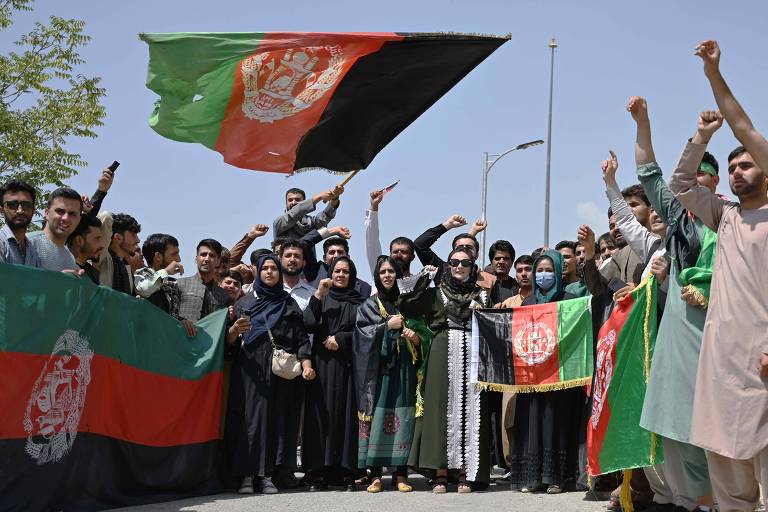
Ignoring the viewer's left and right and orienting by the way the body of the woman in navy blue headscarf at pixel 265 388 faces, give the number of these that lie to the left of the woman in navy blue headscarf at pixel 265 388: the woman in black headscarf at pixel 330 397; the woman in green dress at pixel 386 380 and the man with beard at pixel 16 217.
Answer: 2

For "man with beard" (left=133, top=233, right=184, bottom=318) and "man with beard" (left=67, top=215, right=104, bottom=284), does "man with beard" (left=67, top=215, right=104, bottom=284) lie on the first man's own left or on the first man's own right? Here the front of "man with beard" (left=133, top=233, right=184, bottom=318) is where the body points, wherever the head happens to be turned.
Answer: on the first man's own right

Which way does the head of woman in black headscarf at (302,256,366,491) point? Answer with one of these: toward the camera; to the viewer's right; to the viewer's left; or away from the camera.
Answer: toward the camera

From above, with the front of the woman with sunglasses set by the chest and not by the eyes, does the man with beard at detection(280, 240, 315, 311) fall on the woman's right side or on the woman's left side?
on the woman's right side

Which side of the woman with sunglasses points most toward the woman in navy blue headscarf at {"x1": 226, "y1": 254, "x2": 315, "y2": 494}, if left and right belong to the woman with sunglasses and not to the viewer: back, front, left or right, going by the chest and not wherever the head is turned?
right

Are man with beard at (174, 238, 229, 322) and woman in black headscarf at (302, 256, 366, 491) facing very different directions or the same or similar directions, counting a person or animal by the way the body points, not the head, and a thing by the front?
same or similar directions

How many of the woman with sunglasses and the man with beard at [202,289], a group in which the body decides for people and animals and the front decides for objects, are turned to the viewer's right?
0

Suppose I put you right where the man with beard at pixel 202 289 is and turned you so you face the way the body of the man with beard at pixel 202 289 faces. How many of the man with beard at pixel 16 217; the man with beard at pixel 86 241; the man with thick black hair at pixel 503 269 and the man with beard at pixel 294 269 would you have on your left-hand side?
2

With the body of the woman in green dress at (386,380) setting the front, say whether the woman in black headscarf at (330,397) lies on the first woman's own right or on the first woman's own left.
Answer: on the first woman's own right

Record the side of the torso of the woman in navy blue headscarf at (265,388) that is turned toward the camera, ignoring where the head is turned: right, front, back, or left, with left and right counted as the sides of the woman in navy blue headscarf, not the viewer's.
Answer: front

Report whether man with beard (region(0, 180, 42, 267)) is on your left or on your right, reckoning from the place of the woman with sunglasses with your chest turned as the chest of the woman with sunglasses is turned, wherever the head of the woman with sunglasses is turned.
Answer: on your right
